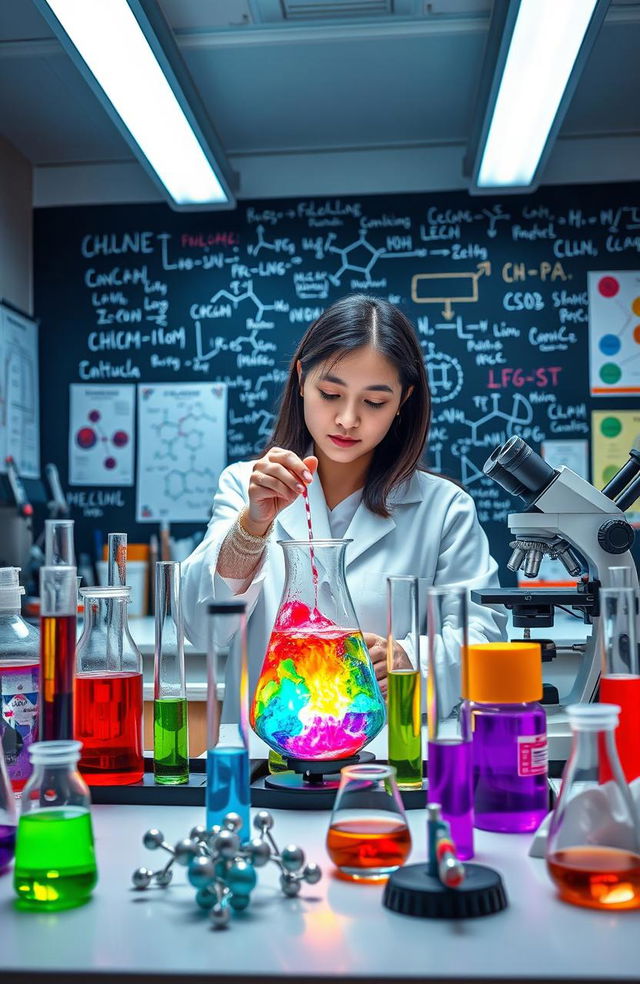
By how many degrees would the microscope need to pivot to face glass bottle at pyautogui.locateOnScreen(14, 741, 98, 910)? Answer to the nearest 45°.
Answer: approximately 45° to its left

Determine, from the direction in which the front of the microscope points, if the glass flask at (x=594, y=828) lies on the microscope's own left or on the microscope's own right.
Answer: on the microscope's own left

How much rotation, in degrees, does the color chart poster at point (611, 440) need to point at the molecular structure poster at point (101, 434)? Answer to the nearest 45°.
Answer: approximately 90° to its right

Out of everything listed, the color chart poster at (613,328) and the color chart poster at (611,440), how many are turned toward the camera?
2

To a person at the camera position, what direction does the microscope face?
facing to the left of the viewer

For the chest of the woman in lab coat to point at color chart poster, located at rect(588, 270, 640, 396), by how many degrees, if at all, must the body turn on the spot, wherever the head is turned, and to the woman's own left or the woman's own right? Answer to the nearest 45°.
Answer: approximately 135° to the woman's own left

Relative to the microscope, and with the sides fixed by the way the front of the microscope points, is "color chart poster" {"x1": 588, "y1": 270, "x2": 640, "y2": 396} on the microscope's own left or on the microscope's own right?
on the microscope's own right

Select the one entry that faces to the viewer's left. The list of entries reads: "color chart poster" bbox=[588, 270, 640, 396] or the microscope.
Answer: the microscope
